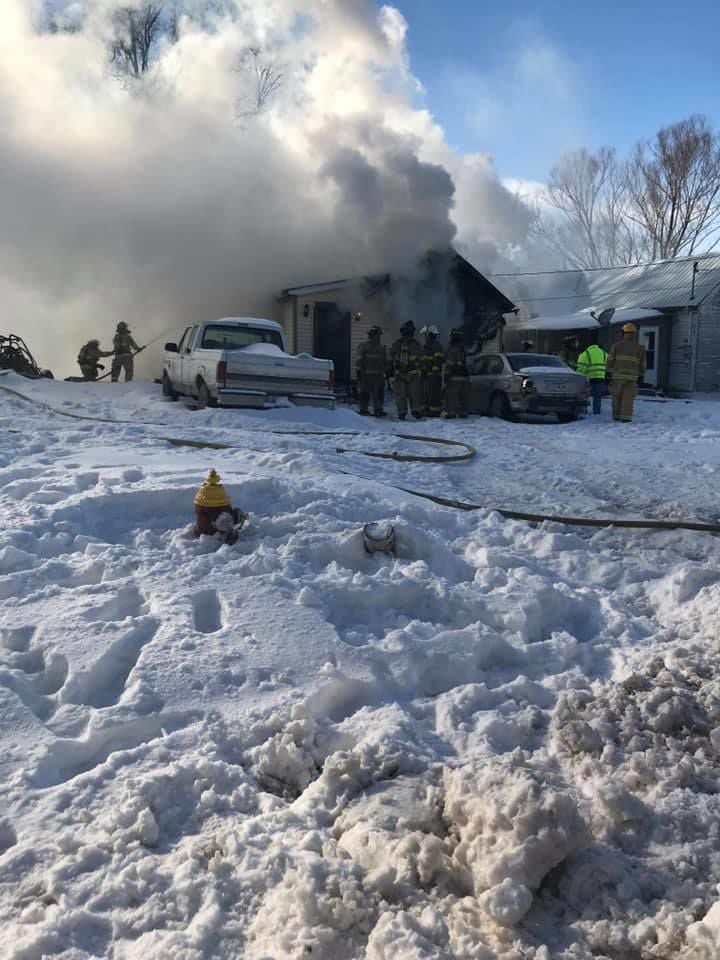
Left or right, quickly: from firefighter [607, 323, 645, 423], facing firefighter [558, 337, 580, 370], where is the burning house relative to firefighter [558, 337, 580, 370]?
left

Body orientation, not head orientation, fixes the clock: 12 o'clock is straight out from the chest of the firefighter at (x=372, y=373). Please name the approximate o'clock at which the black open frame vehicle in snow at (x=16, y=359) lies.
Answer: The black open frame vehicle in snow is roughly at 10 o'clock from the firefighter.

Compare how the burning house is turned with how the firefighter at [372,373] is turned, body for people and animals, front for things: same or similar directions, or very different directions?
very different directions

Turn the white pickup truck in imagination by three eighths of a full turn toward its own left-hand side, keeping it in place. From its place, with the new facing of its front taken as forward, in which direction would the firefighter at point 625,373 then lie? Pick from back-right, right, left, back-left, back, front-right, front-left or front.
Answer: left

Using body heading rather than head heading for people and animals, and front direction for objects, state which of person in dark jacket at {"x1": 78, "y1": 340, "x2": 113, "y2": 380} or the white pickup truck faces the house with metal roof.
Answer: the person in dark jacket

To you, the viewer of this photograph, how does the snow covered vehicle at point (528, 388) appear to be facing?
facing away from the viewer and to the left of the viewer

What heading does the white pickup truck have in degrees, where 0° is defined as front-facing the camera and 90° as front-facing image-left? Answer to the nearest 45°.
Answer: approximately 135°

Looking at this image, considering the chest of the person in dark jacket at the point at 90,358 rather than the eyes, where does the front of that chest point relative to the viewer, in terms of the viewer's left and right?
facing to the right of the viewer
